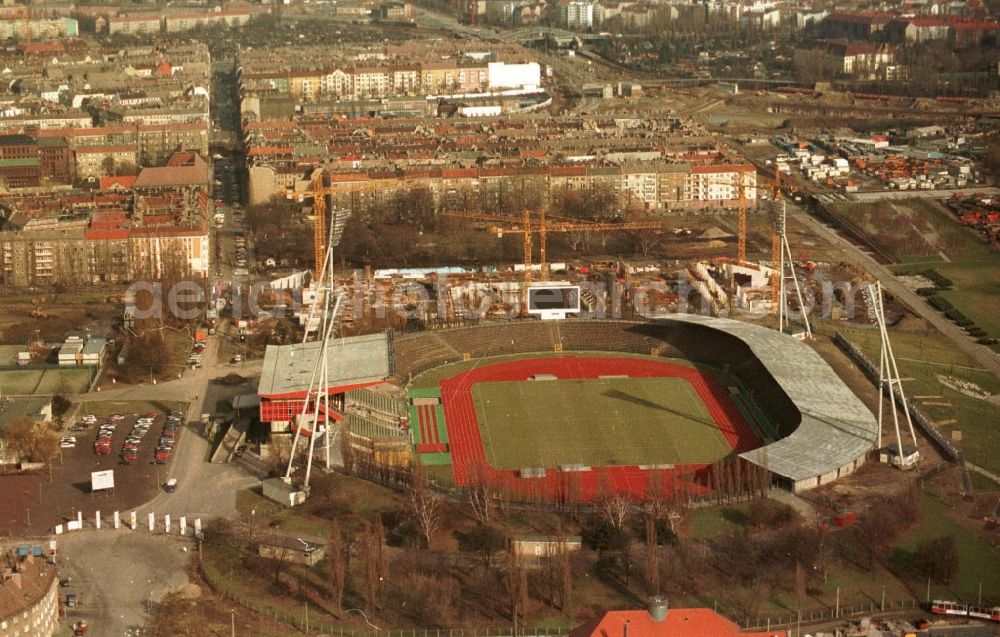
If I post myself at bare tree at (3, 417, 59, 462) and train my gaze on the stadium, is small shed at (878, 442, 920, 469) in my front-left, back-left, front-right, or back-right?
front-right

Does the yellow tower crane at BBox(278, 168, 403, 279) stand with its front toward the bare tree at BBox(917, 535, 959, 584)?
no

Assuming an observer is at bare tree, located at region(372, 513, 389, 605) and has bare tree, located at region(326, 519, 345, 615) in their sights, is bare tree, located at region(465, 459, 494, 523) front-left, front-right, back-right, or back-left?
back-right

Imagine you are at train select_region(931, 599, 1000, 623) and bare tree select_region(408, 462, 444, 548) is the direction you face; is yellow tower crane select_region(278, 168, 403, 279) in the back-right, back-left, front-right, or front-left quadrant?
front-right

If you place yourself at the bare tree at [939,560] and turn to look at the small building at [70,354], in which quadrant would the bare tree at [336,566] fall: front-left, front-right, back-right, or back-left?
front-left

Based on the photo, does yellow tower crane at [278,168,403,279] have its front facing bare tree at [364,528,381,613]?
no

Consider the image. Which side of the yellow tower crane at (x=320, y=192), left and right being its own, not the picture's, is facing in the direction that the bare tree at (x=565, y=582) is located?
right

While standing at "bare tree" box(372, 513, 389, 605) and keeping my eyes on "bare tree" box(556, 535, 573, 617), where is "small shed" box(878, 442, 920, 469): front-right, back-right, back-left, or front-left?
front-left

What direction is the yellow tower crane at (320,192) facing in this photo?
to the viewer's right

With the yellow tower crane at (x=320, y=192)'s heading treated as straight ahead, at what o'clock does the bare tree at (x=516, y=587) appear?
The bare tree is roughly at 3 o'clock from the yellow tower crane.

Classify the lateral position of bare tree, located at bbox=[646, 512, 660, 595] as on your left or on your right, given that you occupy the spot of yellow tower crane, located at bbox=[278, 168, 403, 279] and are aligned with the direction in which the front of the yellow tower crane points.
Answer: on your right

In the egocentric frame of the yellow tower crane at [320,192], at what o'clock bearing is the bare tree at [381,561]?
The bare tree is roughly at 3 o'clock from the yellow tower crane.

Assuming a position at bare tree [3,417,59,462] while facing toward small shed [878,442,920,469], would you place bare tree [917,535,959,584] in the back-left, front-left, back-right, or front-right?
front-right

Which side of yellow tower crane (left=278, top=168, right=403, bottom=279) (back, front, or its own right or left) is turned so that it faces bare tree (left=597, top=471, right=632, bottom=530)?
right
